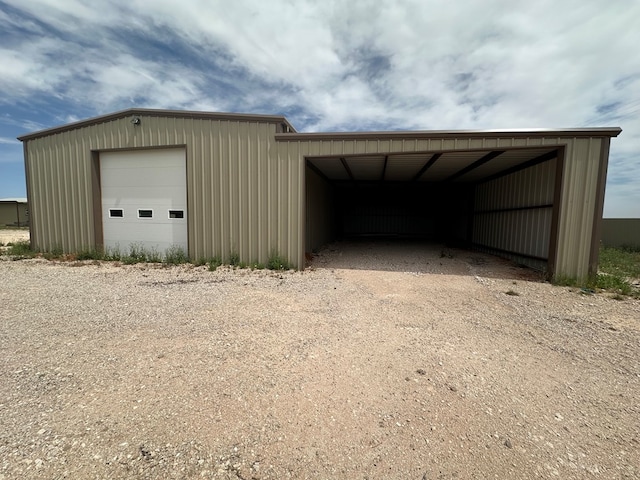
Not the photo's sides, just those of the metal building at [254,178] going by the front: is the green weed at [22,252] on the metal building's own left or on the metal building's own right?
on the metal building's own right

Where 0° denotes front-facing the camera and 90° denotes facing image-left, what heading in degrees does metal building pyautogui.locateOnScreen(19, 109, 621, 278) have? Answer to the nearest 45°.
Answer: approximately 0°
